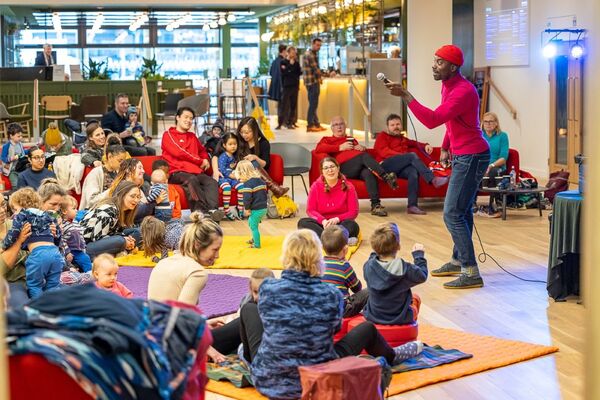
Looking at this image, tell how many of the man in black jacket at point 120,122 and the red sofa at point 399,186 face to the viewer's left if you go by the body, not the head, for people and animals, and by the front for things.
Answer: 0

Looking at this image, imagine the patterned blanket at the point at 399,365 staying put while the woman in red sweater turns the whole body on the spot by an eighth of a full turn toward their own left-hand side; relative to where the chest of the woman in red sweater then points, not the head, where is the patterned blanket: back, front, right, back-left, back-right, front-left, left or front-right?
front-right

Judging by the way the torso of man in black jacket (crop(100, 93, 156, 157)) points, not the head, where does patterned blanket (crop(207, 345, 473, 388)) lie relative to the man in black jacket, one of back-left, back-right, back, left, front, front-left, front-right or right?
front-right

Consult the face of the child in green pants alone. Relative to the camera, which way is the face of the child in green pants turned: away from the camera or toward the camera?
away from the camera

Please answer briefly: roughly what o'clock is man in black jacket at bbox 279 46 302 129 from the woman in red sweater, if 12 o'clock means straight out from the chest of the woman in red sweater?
The man in black jacket is roughly at 6 o'clock from the woman in red sweater.

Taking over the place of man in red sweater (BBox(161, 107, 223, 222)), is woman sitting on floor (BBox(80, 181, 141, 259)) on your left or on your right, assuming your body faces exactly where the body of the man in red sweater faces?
on your right

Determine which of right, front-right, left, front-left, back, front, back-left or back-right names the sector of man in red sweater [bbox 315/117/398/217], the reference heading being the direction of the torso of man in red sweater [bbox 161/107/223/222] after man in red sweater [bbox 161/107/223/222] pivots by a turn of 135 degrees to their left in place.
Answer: right

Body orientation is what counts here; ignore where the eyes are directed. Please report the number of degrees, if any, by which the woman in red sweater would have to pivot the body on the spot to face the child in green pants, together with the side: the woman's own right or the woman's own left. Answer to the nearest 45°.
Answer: approximately 135° to the woman's own right

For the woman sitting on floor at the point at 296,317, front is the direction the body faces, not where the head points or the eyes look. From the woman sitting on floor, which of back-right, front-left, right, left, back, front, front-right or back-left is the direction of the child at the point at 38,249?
front-left

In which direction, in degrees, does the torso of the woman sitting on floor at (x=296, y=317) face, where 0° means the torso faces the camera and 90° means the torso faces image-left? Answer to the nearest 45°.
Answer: approximately 180°

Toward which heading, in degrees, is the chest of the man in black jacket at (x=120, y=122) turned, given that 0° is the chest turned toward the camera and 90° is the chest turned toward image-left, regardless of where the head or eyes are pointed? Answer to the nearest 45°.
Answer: approximately 315°

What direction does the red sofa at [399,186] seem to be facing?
toward the camera

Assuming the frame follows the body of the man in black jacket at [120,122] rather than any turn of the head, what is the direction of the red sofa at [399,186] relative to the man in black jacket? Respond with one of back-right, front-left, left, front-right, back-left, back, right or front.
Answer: front

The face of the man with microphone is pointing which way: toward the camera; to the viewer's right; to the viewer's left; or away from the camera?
to the viewer's left

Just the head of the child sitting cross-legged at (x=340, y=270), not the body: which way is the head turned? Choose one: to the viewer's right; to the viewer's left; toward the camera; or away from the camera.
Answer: away from the camera

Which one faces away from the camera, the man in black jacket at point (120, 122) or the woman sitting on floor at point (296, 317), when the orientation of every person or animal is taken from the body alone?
the woman sitting on floor

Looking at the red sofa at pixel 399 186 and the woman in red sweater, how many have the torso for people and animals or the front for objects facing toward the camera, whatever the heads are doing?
2

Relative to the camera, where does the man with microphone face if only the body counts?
to the viewer's left

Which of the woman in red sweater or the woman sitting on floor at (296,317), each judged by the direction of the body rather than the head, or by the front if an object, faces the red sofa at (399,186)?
the woman sitting on floor

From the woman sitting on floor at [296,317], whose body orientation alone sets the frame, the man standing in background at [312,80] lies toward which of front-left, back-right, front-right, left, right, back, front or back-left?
front
